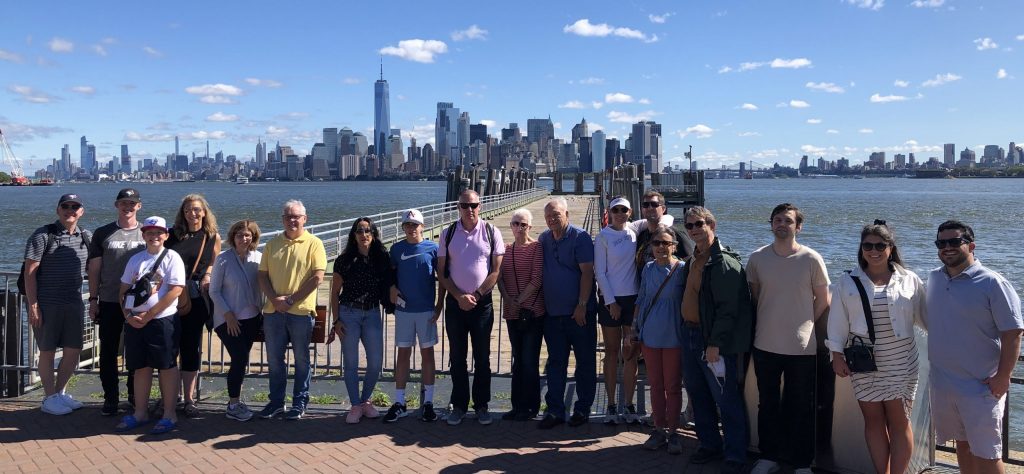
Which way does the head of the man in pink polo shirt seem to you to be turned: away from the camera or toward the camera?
toward the camera

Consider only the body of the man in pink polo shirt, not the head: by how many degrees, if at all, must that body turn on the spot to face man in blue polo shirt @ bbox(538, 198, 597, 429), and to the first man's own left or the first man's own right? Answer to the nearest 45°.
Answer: approximately 90° to the first man's own left

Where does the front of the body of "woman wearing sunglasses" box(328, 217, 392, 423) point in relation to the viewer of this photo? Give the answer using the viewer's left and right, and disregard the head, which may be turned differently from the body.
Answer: facing the viewer

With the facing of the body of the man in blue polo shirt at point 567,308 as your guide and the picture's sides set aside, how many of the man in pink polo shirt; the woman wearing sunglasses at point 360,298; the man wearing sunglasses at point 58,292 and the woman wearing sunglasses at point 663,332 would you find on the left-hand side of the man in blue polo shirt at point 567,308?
1

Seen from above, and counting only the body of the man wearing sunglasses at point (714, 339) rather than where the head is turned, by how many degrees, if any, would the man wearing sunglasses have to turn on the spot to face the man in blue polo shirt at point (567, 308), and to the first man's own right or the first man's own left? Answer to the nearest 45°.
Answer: approximately 90° to the first man's own right

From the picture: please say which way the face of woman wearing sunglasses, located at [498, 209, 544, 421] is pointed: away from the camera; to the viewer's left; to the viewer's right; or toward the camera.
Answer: toward the camera

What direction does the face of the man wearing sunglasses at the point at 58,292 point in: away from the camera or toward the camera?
toward the camera

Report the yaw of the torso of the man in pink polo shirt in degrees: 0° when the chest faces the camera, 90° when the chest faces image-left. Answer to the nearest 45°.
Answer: approximately 0°

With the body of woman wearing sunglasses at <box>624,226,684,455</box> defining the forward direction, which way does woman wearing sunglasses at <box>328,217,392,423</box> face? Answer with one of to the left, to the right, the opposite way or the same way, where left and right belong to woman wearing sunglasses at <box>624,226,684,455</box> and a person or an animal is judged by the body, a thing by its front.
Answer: the same way

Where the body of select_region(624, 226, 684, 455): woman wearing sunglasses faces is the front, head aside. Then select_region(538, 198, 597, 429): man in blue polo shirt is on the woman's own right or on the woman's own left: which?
on the woman's own right

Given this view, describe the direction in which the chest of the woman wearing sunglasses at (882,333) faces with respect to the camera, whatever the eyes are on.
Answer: toward the camera

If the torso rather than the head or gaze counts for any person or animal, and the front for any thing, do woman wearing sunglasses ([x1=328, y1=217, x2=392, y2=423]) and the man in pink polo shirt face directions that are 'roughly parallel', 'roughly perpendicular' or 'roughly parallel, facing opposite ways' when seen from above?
roughly parallel

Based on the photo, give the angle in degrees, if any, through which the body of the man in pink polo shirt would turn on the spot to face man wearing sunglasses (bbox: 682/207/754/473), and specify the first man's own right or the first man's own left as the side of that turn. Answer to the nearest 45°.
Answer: approximately 45° to the first man's own left

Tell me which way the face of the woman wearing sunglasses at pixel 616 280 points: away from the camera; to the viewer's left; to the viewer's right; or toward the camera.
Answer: toward the camera

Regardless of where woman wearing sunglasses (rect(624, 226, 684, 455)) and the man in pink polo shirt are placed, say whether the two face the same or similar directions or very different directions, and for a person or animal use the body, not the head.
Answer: same or similar directions

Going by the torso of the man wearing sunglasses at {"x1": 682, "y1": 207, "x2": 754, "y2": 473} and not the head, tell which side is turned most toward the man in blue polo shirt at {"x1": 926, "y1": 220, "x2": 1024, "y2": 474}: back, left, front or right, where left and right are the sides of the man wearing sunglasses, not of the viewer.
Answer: left

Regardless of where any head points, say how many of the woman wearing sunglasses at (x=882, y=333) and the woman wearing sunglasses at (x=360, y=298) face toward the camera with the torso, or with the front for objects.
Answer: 2
